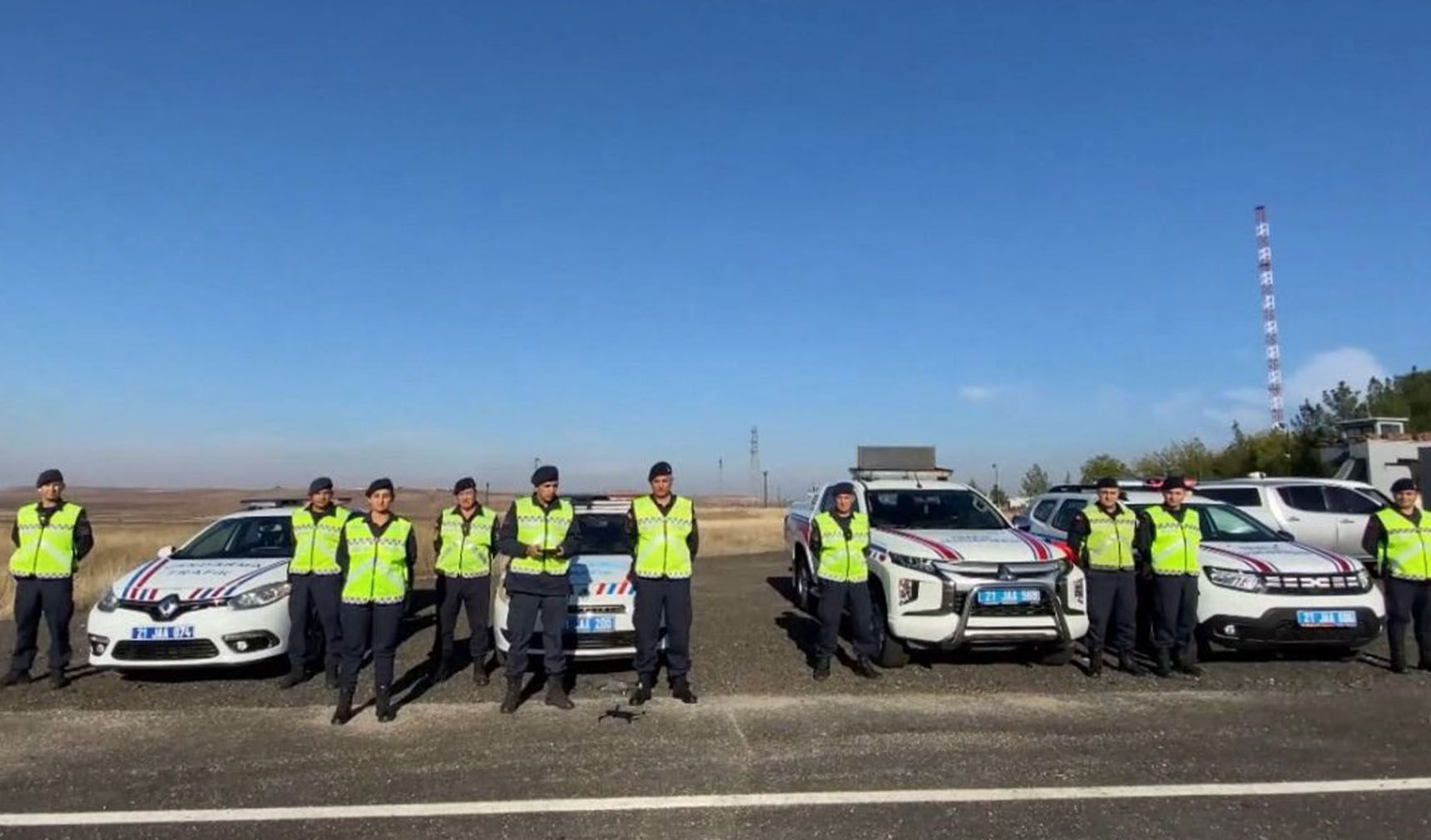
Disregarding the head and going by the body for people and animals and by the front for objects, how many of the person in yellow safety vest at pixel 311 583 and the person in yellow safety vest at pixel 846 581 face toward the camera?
2

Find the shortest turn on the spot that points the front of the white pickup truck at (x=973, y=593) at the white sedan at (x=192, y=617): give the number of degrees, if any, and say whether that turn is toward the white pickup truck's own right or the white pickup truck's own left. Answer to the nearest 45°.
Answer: approximately 135° to the white pickup truck's own right

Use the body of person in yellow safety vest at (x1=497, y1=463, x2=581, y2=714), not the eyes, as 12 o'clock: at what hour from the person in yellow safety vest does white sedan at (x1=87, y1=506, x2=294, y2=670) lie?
The white sedan is roughly at 4 o'clock from the person in yellow safety vest.

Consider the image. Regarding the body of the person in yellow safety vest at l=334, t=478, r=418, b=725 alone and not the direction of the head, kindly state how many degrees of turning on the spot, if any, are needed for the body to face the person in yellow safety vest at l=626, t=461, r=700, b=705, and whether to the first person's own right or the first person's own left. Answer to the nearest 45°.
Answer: approximately 90° to the first person's own left

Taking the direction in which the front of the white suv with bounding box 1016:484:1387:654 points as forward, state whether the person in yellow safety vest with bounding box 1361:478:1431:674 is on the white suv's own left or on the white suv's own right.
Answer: on the white suv's own left

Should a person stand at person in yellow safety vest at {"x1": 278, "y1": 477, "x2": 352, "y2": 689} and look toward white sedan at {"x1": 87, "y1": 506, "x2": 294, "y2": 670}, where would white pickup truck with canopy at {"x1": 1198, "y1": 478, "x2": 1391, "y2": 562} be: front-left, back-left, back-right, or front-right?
back-right

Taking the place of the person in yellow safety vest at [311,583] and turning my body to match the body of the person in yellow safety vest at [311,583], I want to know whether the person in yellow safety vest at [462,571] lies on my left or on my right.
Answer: on my left

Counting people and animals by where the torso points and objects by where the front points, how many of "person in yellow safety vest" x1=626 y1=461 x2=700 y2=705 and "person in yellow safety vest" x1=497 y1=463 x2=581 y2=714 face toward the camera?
2

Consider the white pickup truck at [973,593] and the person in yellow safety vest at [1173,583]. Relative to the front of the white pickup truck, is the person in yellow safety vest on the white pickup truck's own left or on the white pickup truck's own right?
on the white pickup truck's own left

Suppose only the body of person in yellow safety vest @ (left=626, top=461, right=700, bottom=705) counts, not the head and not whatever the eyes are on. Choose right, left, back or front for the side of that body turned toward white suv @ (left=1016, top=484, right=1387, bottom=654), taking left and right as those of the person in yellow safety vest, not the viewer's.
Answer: left
